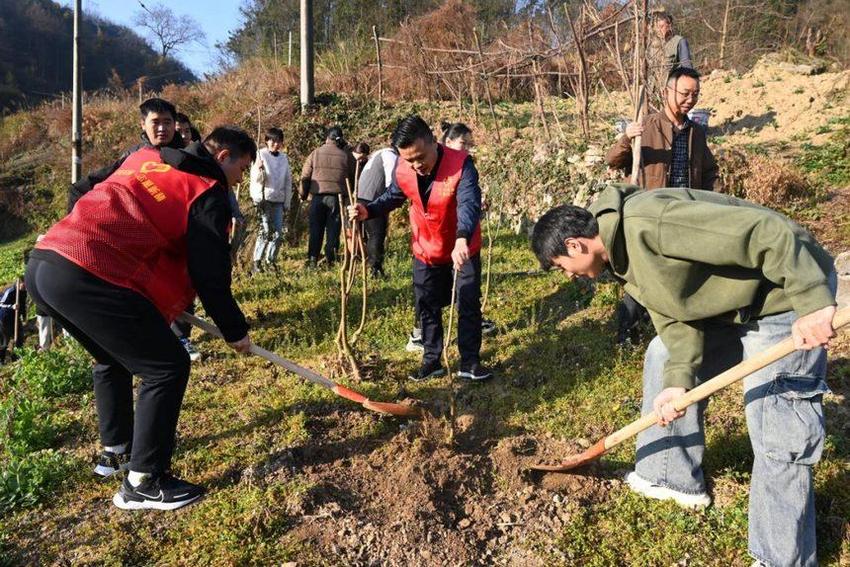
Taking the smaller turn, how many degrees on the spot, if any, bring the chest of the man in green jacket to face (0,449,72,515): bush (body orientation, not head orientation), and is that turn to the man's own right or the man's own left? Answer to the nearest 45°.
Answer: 0° — they already face it

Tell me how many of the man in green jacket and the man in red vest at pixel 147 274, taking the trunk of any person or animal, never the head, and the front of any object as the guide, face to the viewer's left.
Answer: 1

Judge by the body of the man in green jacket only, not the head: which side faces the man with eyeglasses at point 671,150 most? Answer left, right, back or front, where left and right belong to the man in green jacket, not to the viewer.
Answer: right

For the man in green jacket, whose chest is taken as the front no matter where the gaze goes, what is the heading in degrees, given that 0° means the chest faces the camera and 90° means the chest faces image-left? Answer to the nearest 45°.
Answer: approximately 90°

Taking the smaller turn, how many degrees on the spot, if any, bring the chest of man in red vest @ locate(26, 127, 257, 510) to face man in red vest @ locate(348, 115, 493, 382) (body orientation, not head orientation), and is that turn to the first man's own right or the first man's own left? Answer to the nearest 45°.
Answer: approximately 45° to the first man's own left

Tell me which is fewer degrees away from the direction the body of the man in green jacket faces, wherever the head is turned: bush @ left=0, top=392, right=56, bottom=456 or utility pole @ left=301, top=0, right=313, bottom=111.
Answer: the bush

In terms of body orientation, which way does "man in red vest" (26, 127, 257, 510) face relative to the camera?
to the viewer's right

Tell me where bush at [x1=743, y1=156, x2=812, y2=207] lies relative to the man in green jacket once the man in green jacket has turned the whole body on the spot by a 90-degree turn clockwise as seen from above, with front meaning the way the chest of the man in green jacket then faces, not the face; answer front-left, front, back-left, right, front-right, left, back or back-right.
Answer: front

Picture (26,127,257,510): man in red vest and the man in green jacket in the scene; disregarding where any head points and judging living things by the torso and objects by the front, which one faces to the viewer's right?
the man in red vest

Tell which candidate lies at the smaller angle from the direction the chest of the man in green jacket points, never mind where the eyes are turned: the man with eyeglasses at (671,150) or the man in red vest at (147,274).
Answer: the man in red vest

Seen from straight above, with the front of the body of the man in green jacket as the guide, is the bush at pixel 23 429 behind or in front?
in front

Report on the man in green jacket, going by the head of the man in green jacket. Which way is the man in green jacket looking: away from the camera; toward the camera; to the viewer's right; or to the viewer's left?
to the viewer's left
